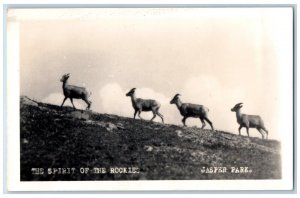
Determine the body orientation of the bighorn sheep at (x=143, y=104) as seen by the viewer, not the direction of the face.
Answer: to the viewer's left

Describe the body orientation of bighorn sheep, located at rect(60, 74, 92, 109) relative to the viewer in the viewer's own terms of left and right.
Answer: facing to the left of the viewer

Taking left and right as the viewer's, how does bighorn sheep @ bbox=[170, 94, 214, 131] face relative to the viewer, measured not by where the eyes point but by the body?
facing to the left of the viewer

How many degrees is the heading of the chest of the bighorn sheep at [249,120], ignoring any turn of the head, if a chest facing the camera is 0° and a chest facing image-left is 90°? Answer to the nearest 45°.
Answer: approximately 90°
